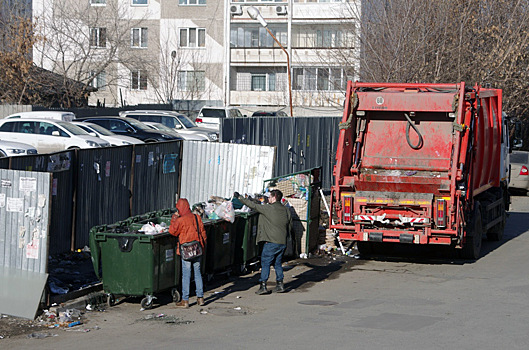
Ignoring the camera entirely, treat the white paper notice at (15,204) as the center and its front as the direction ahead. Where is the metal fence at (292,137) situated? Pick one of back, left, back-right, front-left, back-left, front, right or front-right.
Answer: back-left

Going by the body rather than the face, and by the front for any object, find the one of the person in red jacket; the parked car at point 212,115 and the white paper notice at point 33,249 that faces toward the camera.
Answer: the white paper notice

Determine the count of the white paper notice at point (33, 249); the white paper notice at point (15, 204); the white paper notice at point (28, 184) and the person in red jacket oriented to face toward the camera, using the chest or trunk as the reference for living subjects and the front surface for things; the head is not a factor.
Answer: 3

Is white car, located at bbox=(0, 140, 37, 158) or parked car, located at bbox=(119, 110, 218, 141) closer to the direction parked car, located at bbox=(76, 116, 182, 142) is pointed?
the white car

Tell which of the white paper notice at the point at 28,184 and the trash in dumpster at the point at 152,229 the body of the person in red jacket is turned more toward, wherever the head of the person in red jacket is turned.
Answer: the trash in dumpster
